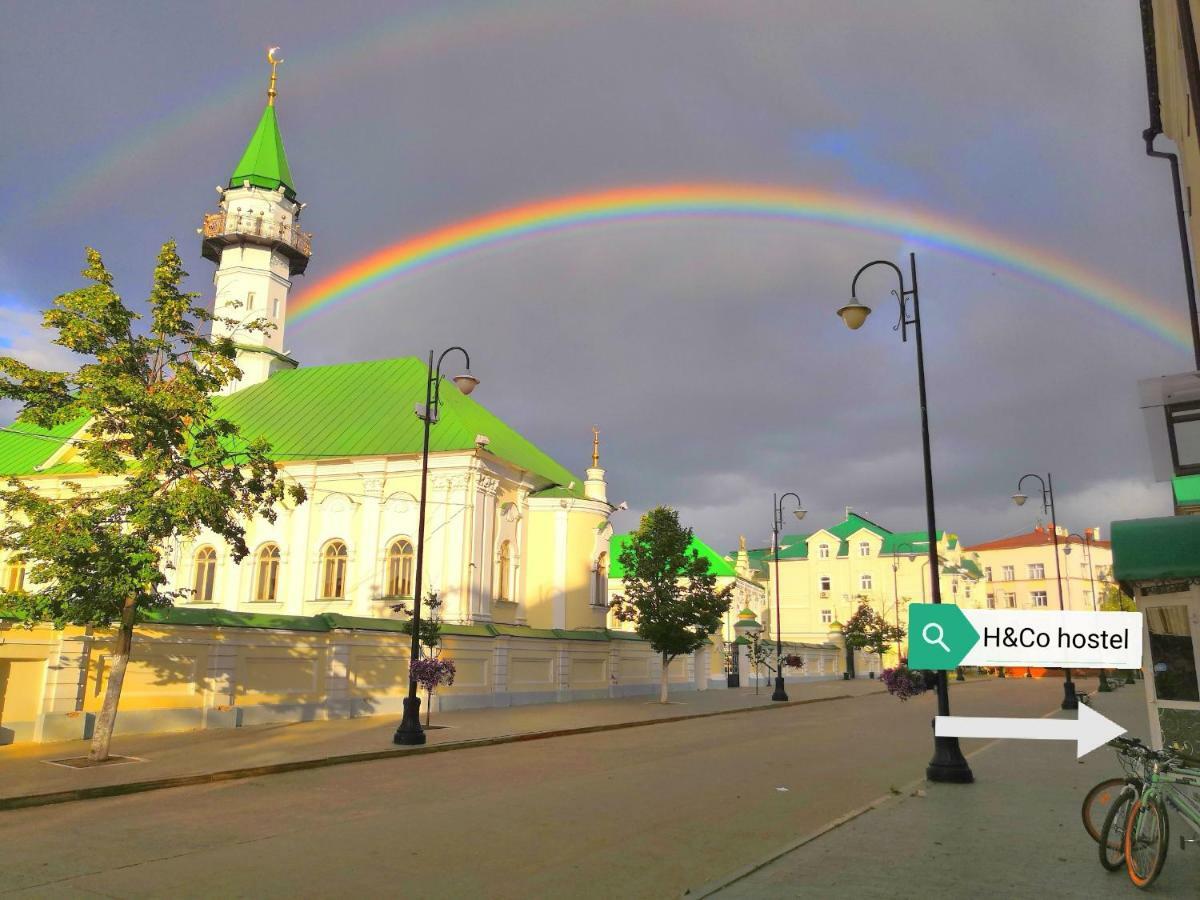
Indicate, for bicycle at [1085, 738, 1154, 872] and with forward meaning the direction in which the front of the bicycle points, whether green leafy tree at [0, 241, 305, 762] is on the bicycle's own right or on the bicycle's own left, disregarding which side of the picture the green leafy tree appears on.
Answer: on the bicycle's own right

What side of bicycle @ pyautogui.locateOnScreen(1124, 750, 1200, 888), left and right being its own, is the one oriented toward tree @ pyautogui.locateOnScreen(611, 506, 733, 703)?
right

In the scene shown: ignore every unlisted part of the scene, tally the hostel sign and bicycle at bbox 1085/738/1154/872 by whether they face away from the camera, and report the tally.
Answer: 0

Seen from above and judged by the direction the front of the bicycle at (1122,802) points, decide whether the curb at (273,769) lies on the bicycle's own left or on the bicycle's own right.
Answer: on the bicycle's own right

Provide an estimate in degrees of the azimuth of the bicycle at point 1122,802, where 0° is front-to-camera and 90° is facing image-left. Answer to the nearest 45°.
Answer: approximately 45°

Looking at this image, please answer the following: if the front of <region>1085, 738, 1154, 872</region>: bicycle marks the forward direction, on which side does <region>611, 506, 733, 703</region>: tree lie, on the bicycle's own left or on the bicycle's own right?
on the bicycle's own right

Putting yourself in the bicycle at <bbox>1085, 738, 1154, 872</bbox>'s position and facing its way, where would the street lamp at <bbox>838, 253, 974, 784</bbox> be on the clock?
The street lamp is roughly at 4 o'clock from the bicycle.
